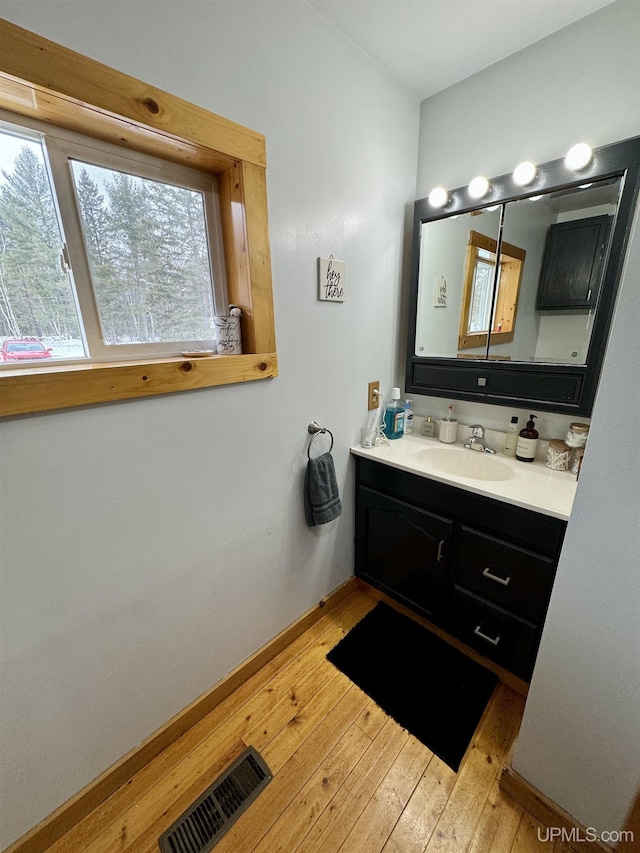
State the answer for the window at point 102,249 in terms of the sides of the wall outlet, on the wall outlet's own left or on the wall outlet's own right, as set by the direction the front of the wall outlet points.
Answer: on the wall outlet's own right

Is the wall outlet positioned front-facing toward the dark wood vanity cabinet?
yes

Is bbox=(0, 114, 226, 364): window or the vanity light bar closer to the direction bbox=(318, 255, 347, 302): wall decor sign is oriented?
the vanity light bar

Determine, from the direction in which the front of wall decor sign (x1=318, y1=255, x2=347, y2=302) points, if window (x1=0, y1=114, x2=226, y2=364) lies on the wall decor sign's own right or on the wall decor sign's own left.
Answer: on the wall decor sign's own right

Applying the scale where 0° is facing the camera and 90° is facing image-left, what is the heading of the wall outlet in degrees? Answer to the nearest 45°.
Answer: approximately 315°
